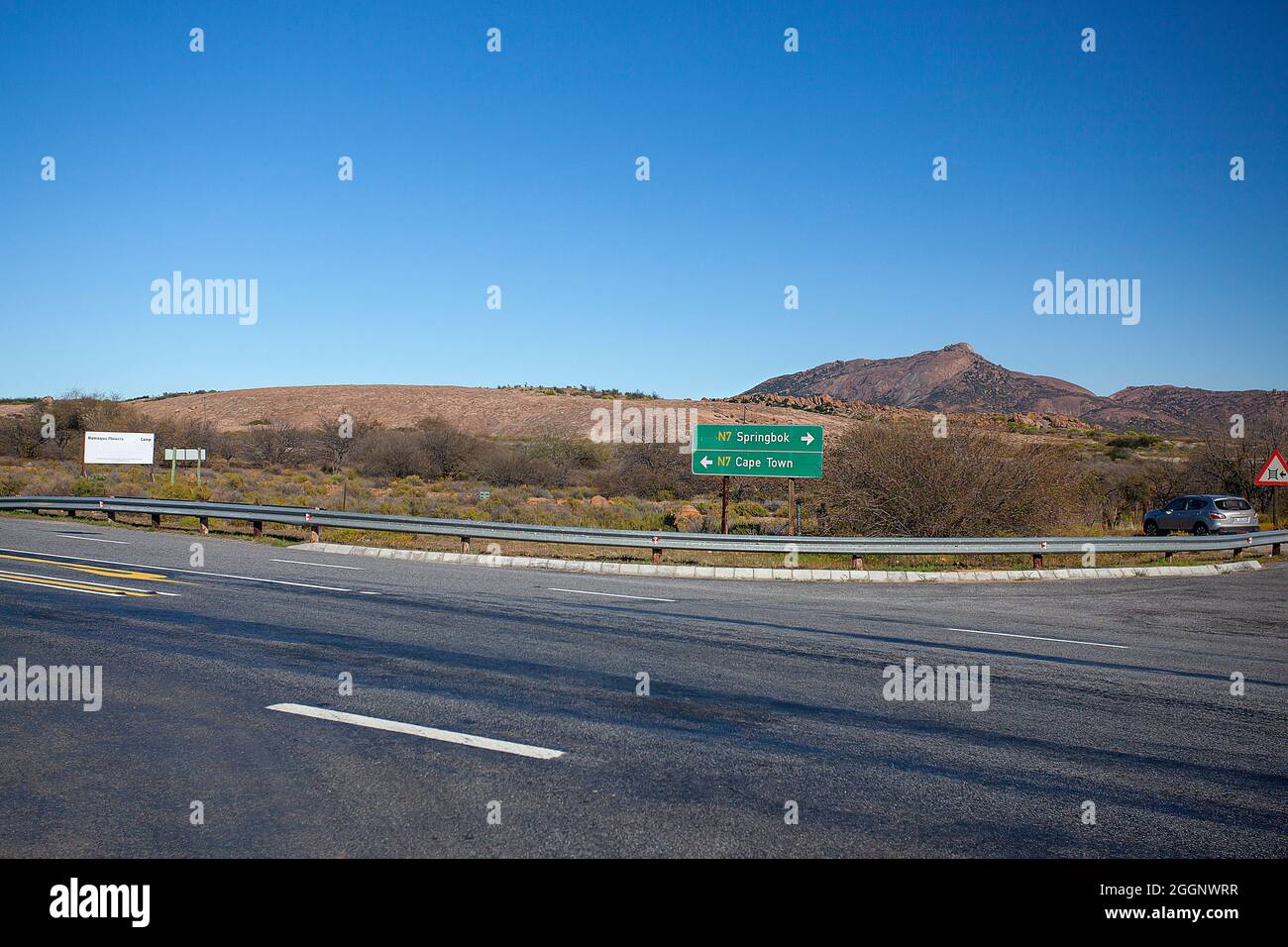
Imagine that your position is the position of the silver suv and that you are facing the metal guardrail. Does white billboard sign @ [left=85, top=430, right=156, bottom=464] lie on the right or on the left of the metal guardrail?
right

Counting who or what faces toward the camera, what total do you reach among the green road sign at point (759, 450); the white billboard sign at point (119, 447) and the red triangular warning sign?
3

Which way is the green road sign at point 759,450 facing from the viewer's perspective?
toward the camera

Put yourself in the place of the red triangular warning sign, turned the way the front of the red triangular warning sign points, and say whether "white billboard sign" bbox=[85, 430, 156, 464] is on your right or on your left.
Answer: on your right

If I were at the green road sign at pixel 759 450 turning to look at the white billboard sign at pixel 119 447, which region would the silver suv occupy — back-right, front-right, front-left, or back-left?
back-right

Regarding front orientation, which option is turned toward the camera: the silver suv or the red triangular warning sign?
the red triangular warning sign

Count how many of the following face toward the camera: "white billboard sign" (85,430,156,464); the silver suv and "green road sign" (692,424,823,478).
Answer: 2

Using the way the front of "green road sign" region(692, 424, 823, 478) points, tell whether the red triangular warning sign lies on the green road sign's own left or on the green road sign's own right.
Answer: on the green road sign's own left

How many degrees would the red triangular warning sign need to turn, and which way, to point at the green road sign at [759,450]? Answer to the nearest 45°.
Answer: approximately 45° to its right

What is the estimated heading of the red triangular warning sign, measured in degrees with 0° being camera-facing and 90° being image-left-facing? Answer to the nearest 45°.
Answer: approximately 0°

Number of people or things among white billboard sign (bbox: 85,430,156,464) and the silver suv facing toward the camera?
1

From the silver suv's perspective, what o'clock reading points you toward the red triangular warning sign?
The red triangular warning sign is roughly at 7 o'clock from the silver suv.

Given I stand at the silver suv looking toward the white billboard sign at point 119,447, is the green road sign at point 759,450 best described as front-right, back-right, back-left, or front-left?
front-left

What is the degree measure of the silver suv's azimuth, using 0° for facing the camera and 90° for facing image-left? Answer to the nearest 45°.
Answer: approximately 135°

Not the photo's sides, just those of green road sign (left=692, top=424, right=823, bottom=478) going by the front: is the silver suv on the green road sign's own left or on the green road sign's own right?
on the green road sign's own left

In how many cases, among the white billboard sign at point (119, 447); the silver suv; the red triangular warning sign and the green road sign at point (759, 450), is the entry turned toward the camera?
3

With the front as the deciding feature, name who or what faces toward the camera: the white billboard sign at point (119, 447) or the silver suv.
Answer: the white billboard sign

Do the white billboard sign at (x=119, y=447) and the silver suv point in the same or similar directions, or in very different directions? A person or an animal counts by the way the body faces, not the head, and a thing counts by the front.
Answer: very different directions
